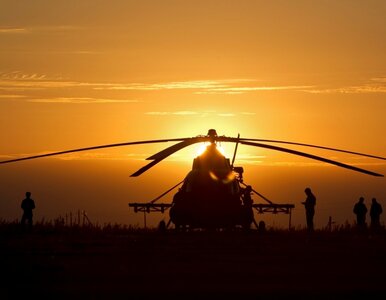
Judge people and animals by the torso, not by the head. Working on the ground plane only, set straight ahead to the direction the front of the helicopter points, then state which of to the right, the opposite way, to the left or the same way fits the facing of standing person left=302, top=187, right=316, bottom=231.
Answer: to the right

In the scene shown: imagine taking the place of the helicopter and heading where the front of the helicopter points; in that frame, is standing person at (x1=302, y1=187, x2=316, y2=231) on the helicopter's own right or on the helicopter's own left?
on the helicopter's own left

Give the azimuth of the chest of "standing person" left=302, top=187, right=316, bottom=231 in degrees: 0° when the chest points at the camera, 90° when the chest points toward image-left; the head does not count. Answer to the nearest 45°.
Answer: approximately 90°

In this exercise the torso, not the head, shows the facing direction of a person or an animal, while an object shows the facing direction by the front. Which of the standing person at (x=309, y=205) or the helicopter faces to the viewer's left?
the standing person

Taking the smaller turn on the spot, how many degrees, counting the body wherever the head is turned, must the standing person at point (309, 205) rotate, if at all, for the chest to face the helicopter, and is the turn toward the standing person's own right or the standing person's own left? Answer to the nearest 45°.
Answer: approximately 45° to the standing person's own left

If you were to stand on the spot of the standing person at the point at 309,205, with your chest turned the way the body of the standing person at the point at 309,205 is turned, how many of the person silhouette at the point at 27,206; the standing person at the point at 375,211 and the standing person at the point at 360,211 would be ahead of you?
1

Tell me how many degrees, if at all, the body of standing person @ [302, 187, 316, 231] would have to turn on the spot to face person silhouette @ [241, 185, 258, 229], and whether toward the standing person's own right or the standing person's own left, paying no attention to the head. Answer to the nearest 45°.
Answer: approximately 45° to the standing person's own left

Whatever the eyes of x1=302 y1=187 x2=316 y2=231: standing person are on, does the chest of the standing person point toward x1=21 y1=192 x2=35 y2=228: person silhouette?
yes

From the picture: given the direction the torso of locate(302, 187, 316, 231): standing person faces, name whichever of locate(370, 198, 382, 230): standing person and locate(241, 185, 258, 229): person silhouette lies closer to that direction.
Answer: the person silhouette

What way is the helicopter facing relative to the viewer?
toward the camera
